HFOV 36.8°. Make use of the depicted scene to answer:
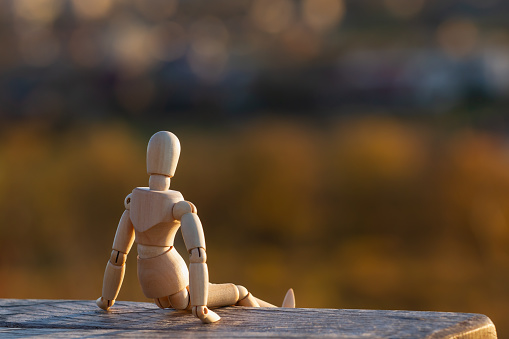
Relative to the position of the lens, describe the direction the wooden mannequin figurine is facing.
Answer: facing away from the viewer and to the right of the viewer
